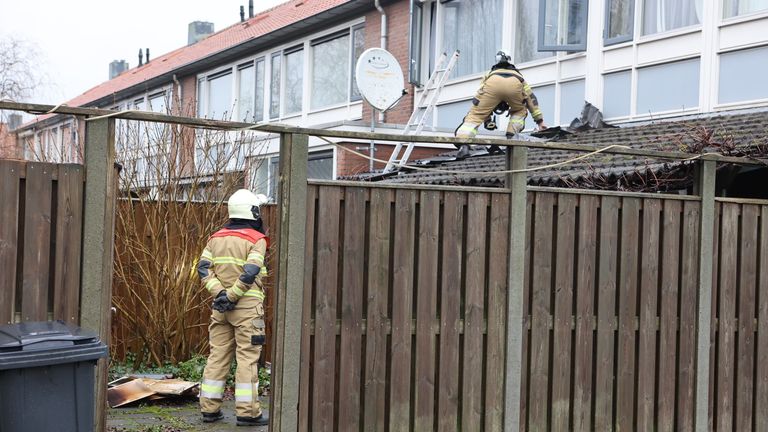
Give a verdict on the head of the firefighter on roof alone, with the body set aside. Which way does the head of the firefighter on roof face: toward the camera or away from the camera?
away from the camera

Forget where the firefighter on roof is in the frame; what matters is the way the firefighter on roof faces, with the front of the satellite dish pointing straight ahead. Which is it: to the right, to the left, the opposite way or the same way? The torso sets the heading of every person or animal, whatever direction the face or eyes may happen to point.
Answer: the opposite way

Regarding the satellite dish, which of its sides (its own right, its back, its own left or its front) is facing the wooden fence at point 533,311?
front

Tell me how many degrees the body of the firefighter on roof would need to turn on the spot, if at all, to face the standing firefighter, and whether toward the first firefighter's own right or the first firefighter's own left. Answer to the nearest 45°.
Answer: approximately 135° to the first firefighter's own left

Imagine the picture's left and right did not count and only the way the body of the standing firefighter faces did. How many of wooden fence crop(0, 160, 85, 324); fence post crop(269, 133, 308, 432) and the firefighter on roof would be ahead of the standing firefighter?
1

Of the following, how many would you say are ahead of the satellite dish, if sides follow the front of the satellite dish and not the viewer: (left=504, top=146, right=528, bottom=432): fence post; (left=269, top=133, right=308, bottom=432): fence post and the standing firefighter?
3

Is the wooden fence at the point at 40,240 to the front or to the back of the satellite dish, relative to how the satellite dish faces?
to the front

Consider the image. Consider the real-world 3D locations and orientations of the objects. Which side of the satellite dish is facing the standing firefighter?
front

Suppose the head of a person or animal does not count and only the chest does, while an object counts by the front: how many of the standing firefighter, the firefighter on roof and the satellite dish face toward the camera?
1

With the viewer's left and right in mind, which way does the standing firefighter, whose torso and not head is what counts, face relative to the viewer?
facing away from the viewer and to the right of the viewer

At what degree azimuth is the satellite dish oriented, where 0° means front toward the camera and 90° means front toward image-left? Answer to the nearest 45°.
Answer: approximately 0°

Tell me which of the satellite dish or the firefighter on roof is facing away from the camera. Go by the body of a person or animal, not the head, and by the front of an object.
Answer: the firefighter on roof

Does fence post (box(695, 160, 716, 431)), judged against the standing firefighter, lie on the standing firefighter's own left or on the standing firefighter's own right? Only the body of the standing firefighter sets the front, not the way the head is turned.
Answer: on the standing firefighter's own right

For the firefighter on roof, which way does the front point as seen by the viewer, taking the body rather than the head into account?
away from the camera

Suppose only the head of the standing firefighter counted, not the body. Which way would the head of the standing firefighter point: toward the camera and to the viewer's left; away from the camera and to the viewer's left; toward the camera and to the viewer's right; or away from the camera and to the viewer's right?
away from the camera and to the viewer's right
